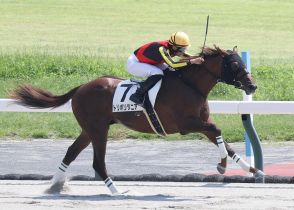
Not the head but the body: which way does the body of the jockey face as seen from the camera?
to the viewer's right

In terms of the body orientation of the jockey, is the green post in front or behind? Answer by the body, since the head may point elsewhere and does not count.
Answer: in front

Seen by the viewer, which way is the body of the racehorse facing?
to the viewer's right

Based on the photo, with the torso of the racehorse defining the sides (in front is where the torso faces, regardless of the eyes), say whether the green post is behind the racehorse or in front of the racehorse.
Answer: in front
